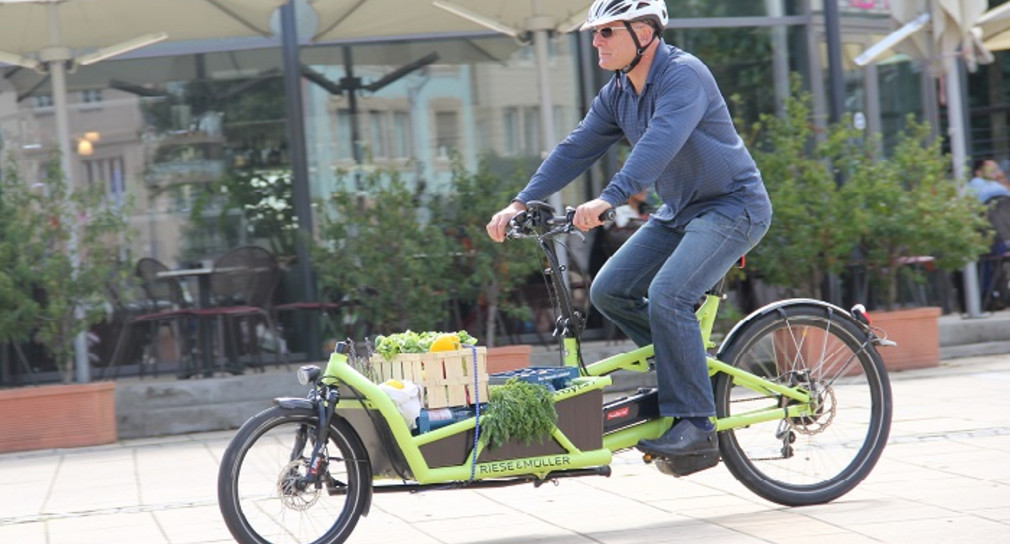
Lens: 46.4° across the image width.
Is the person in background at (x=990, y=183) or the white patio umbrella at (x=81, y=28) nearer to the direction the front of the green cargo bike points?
the white patio umbrella

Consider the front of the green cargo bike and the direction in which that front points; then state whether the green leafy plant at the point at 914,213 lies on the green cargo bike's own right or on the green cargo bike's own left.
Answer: on the green cargo bike's own right

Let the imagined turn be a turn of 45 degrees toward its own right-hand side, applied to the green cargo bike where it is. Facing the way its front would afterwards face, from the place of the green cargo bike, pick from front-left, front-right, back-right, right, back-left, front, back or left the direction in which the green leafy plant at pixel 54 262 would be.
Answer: front

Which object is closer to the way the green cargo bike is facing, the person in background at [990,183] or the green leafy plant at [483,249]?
the green leafy plant

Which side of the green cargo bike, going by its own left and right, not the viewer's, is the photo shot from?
left

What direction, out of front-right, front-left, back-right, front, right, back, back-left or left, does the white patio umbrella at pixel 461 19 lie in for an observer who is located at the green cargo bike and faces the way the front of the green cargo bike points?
right

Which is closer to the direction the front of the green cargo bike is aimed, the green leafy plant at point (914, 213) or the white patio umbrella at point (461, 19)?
the white patio umbrella

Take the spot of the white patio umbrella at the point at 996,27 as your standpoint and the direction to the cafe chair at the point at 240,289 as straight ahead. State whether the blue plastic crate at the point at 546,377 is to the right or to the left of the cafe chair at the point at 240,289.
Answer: left

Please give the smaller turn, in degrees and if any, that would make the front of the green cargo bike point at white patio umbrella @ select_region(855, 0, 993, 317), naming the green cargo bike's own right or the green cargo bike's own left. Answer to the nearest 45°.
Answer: approximately 135° to the green cargo bike's own right

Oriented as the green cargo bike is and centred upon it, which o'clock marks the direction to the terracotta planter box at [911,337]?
The terracotta planter box is roughly at 4 o'clock from the green cargo bike.
